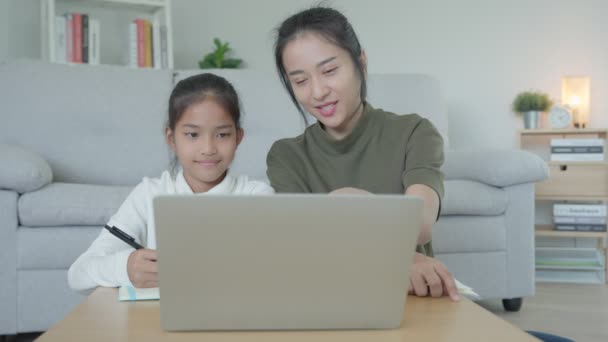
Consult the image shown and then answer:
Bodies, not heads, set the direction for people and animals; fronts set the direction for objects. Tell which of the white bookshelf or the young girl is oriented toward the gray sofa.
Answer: the white bookshelf

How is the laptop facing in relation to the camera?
away from the camera
